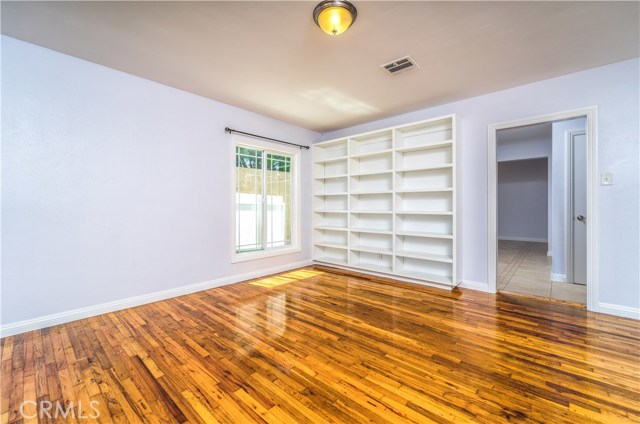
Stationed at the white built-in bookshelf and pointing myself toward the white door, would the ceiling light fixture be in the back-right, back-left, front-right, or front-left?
back-right

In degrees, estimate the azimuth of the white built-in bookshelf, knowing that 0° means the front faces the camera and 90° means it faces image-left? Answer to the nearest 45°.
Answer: approximately 45°

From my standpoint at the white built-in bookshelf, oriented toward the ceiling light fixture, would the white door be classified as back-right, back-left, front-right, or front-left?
back-left

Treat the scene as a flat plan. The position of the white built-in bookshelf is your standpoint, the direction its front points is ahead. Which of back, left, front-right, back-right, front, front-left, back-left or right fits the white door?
back-left

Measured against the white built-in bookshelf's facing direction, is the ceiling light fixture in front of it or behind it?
in front

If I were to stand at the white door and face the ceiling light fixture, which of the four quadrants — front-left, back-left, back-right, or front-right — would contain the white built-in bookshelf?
front-right

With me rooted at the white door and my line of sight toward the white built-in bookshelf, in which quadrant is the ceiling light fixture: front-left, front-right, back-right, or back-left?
front-left

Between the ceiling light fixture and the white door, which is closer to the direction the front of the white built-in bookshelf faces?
the ceiling light fixture
